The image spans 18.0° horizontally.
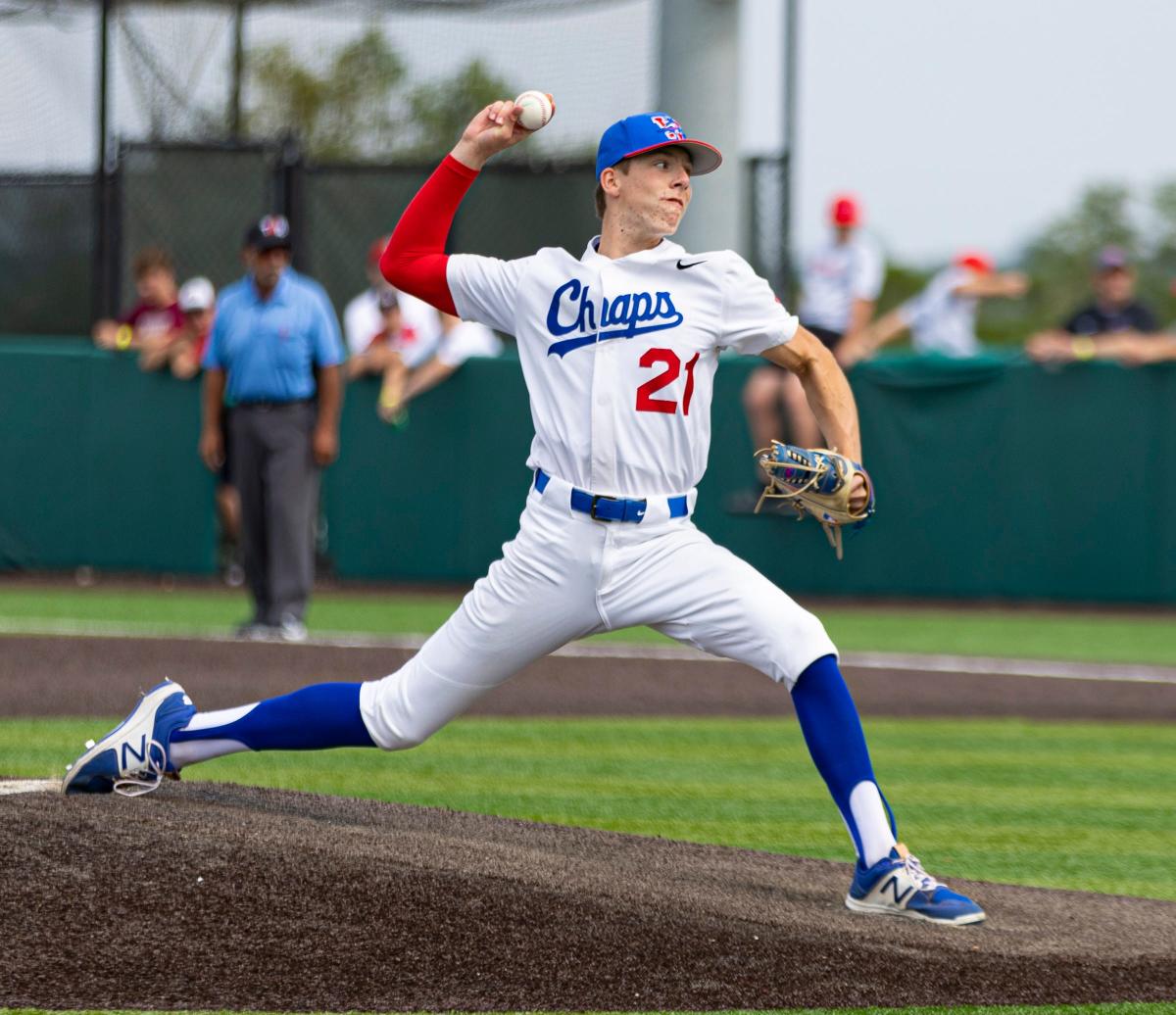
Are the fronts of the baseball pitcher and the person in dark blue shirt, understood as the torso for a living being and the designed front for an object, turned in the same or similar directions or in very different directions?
same or similar directions

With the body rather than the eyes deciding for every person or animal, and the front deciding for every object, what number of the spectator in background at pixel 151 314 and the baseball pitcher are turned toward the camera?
2

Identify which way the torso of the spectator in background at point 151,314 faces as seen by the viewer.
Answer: toward the camera

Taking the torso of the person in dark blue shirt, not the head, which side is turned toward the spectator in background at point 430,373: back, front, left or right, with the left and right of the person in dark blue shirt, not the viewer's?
right

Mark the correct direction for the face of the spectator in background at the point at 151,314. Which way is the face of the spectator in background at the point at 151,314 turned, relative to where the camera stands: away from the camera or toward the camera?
toward the camera

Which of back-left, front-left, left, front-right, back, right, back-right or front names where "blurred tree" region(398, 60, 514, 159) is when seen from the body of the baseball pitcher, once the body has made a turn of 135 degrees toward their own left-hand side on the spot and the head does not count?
front-left

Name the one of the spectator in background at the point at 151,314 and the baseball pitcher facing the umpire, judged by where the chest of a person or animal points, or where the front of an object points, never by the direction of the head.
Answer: the spectator in background

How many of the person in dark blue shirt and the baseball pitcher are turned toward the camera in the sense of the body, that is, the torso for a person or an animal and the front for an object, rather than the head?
2

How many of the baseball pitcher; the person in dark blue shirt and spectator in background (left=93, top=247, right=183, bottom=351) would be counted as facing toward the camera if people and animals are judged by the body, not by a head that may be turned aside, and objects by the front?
3

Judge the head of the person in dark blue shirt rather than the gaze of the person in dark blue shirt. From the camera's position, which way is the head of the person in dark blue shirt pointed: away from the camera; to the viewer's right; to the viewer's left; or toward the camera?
toward the camera

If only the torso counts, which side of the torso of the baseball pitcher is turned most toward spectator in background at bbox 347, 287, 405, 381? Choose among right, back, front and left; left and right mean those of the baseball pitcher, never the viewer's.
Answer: back

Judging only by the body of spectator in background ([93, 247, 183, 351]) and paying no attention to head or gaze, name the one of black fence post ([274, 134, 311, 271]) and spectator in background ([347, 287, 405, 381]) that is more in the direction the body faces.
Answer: the spectator in background

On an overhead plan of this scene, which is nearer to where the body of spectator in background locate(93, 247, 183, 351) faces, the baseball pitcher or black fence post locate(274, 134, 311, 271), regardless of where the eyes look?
the baseball pitcher

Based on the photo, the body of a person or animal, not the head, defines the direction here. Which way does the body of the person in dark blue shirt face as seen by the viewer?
toward the camera
